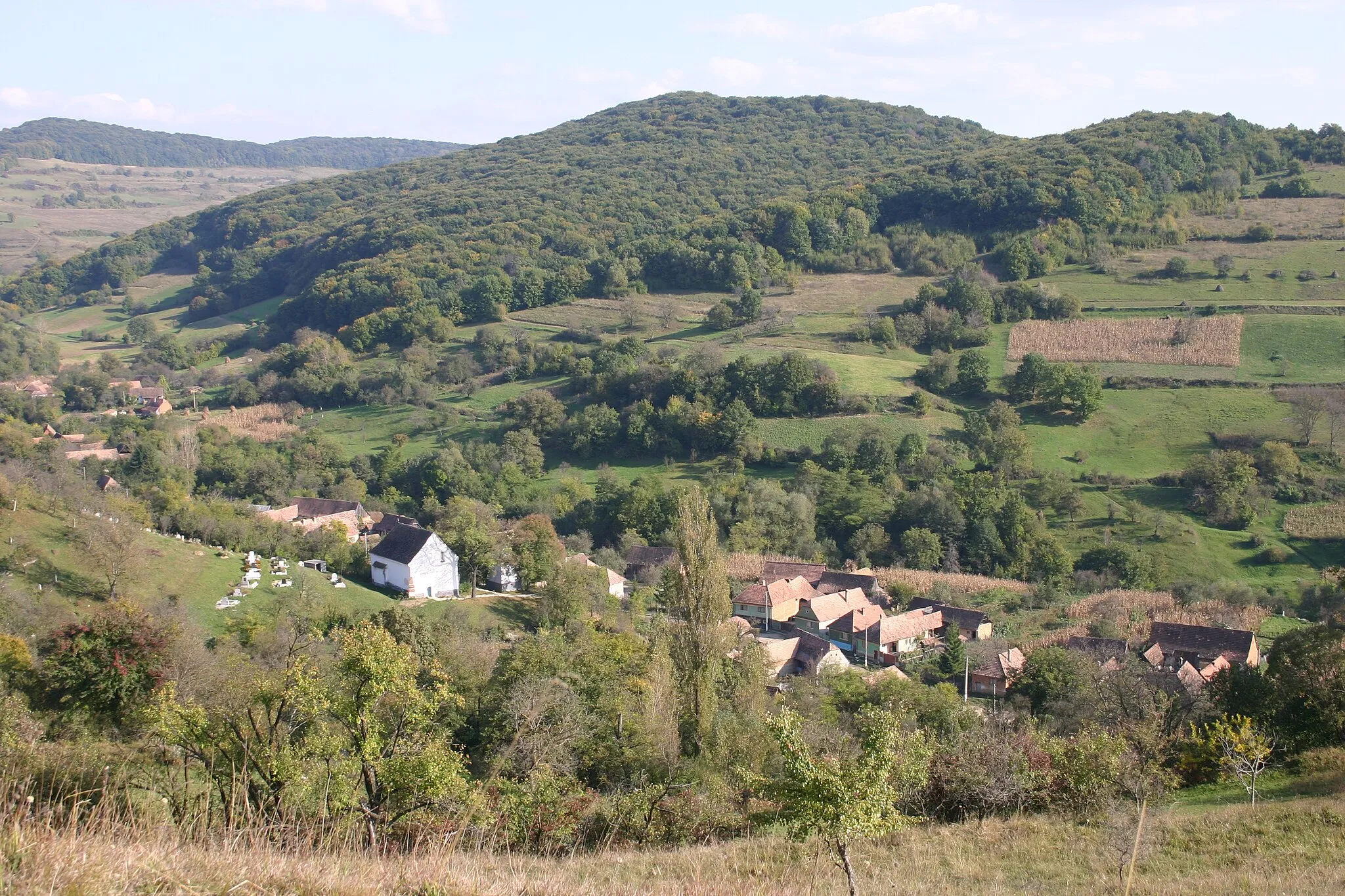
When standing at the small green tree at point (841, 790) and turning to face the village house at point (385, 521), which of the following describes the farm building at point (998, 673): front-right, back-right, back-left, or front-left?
front-right

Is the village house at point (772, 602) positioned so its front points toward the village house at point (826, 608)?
no

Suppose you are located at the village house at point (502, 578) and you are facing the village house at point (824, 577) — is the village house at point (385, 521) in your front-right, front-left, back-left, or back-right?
back-left

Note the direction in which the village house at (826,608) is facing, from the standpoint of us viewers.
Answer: facing the viewer and to the left of the viewer

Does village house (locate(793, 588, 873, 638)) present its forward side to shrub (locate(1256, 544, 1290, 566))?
no

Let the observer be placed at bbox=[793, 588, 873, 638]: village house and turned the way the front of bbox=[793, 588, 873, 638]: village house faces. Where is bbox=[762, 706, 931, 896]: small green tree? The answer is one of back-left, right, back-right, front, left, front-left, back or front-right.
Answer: front-left

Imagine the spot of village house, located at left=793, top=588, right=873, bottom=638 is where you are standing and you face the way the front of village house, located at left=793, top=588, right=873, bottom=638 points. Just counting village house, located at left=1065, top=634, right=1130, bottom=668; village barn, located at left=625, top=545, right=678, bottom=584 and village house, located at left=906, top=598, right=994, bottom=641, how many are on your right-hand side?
1

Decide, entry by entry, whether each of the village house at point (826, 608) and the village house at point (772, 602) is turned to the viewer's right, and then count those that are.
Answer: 0

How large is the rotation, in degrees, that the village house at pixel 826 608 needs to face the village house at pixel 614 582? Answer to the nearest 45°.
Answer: approximately 45° to its right

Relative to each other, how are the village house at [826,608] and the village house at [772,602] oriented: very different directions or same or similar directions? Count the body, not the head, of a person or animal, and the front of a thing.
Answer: same or similar directions

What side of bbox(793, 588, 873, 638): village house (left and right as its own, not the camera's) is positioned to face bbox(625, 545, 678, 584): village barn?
right
